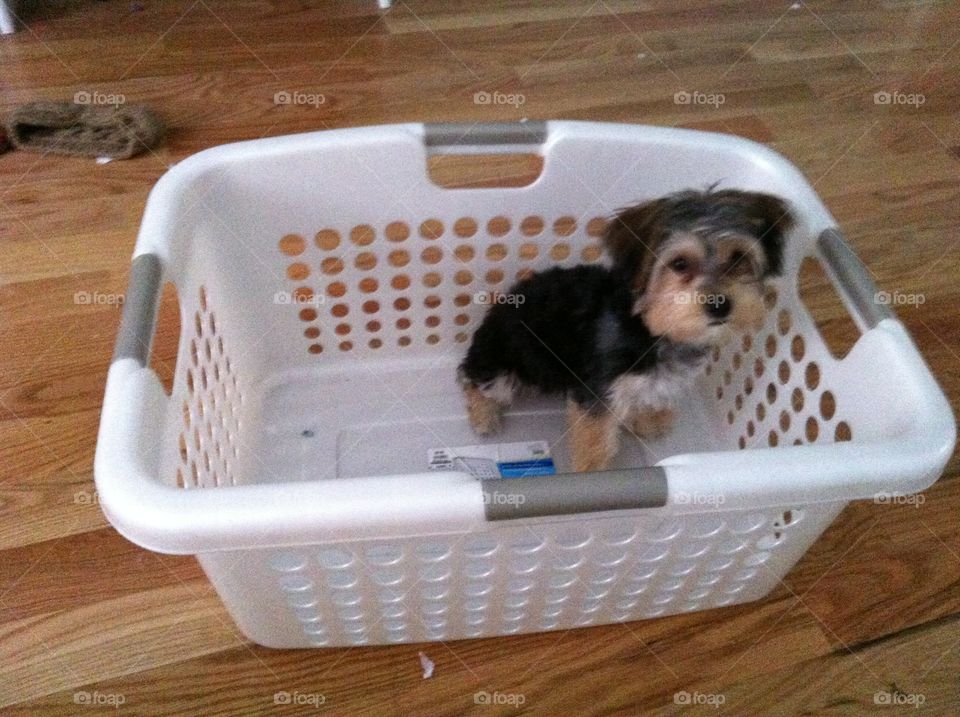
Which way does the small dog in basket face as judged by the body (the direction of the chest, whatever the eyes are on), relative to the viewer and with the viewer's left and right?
facing the viewer and to the right of the viewer
